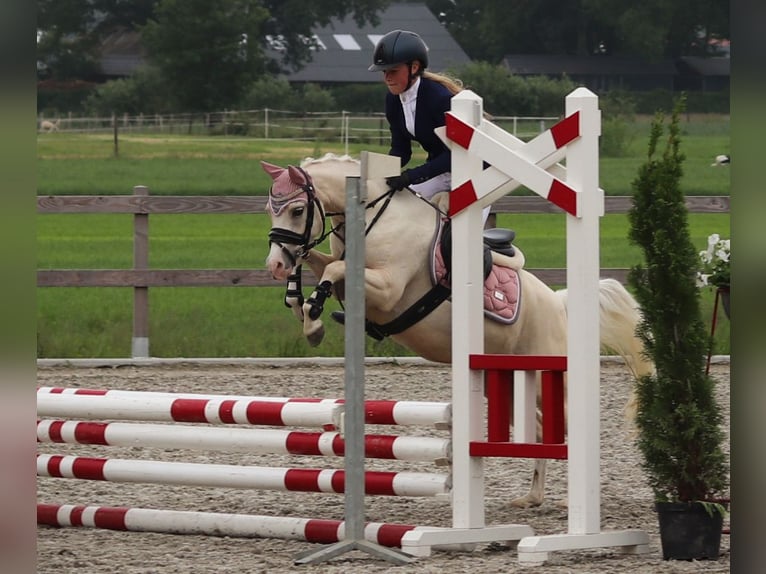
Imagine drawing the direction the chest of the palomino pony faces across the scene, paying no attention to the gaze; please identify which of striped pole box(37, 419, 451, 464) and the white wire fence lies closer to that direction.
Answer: the striped pole

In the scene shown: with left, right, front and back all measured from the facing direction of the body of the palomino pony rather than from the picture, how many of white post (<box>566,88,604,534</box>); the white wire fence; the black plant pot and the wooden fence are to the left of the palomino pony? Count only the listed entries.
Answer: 2

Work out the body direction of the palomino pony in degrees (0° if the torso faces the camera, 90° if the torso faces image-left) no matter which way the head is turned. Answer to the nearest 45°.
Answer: approximately 45°

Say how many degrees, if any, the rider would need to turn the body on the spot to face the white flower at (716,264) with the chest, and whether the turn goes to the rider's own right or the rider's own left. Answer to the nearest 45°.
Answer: approximately 180°

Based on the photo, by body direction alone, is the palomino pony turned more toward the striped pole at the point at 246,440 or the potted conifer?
the striped pole

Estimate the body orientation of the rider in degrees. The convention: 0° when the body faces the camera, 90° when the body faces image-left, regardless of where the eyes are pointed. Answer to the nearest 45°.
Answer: approximately 45°
